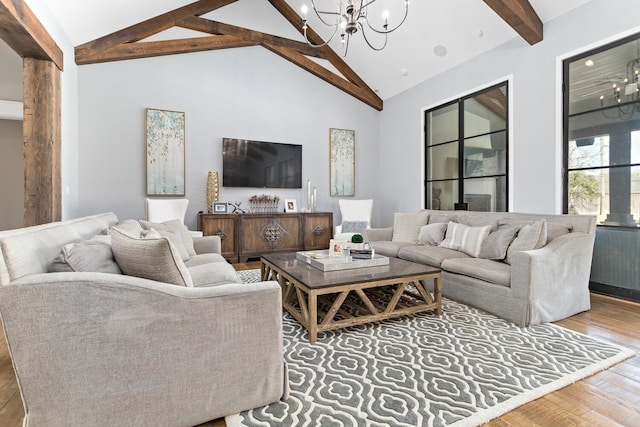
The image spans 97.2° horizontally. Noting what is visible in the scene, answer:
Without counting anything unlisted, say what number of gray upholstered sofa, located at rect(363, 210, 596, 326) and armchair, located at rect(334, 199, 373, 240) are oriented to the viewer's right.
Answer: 0

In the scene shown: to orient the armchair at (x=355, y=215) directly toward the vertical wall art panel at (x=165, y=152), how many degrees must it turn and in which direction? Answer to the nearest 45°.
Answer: approximately 90° to its right

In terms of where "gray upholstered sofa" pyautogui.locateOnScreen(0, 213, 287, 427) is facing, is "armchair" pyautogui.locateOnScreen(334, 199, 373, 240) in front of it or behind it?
in front

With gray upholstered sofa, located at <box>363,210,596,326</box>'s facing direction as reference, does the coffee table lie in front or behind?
in front

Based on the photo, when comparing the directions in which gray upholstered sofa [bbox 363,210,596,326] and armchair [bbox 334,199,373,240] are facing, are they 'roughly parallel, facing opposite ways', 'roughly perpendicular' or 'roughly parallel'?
roughly perpendicular

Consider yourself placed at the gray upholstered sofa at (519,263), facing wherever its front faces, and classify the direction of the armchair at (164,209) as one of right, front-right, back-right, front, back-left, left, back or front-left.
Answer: front-right

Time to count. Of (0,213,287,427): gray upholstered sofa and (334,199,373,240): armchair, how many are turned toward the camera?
1

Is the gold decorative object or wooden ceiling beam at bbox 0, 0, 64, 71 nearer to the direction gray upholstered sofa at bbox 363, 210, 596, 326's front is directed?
the wooden ceiling beam

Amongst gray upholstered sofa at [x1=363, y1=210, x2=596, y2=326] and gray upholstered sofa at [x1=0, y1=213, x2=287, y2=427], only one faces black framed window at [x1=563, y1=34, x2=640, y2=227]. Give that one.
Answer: gray upholstered sofa at [x1=0, y1=213, x2=287, y2=427]

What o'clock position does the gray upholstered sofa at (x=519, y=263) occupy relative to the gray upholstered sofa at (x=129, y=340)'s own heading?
the gray upholstered sofa at (x=519, y=263) is roughly at 12 o'clock from the gray upholstered sofa at (x=129, y=340).

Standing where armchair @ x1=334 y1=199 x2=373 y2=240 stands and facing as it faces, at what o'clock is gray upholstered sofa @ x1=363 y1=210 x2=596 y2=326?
The gray upholstered sofa is roughly at 11 o'clock from the armchair.

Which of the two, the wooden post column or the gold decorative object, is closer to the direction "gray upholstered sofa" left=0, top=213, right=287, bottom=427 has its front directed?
the gold decorative object

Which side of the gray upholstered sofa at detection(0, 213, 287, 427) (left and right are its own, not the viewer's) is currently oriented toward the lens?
right
